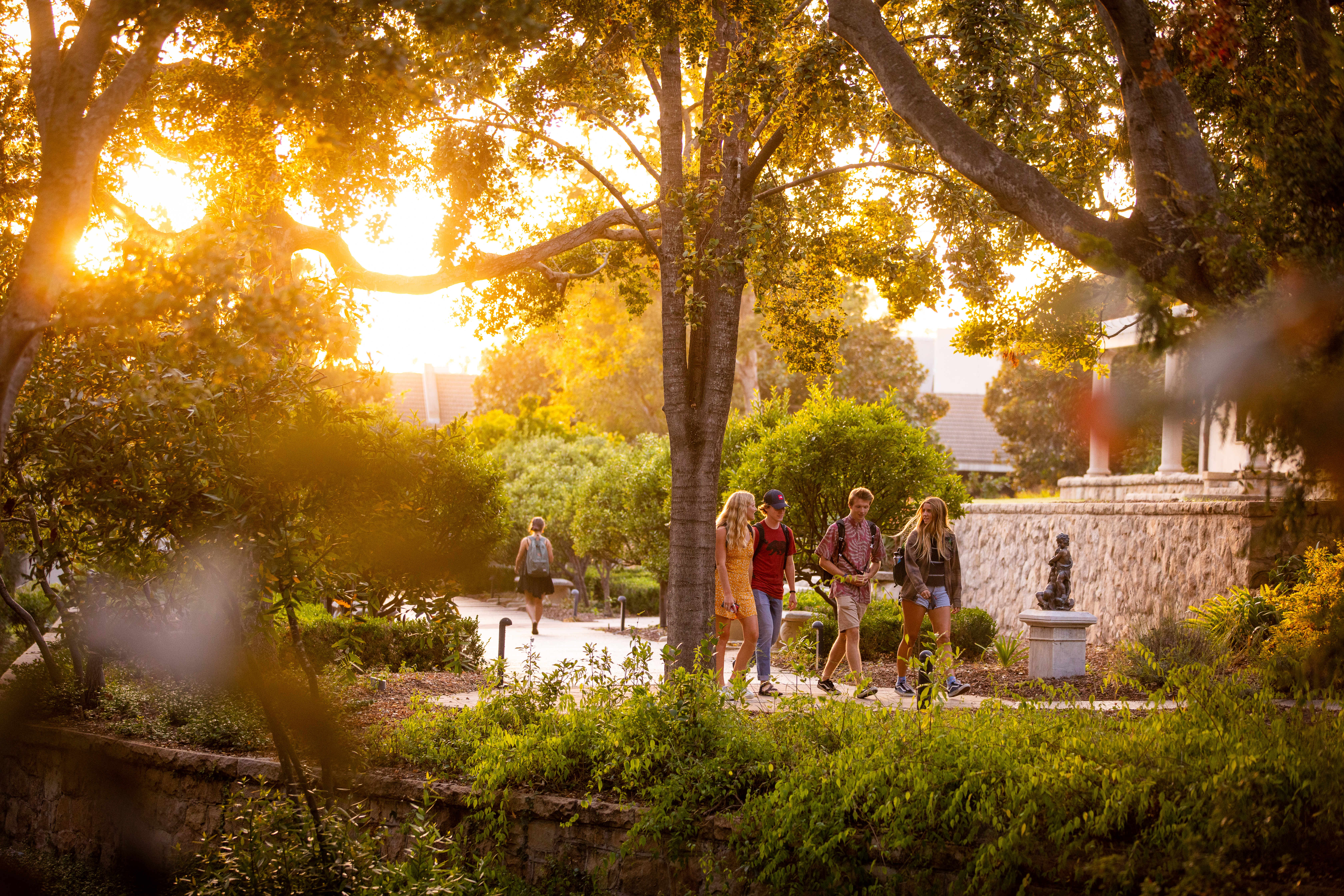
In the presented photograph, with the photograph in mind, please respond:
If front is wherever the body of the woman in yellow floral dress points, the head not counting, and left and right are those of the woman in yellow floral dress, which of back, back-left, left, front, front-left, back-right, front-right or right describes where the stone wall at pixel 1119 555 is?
left

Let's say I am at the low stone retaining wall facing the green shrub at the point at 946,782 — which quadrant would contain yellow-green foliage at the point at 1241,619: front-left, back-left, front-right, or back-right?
front-left

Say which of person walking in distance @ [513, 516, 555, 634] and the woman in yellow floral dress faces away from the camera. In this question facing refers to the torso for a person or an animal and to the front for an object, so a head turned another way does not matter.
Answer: the person walking in distance

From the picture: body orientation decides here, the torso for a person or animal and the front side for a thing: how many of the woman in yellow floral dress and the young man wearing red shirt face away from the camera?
0

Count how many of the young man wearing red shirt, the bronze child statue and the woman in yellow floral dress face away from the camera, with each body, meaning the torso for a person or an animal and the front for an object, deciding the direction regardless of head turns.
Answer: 0

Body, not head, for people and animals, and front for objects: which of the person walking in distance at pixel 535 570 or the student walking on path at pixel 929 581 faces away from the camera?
the person walking in distance

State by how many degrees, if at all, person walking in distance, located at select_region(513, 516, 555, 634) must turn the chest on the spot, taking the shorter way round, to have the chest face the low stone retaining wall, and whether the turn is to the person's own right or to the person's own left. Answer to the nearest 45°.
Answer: approximately 180°

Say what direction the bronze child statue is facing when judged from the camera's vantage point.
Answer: facing the viewer and to the left of the viewer

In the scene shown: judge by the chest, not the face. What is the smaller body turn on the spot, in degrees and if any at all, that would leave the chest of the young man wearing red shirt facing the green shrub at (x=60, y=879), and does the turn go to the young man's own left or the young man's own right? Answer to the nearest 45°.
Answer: approximately 90° to the young man's own right

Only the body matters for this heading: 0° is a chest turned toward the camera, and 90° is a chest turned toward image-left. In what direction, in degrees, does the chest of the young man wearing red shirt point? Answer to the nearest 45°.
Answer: approximately 315°

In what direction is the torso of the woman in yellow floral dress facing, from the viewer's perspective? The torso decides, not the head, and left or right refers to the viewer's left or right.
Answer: facing the viewer and to the right of the viewer
